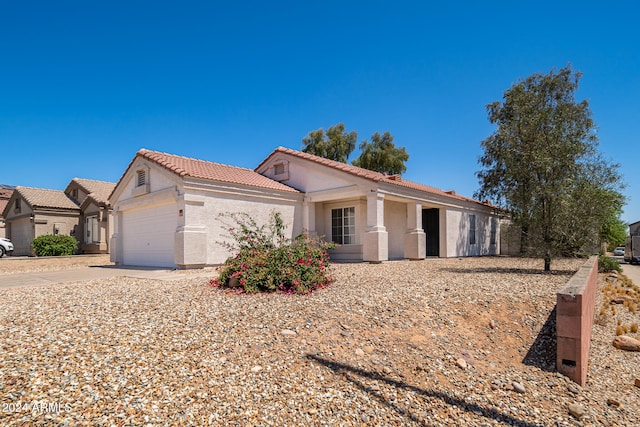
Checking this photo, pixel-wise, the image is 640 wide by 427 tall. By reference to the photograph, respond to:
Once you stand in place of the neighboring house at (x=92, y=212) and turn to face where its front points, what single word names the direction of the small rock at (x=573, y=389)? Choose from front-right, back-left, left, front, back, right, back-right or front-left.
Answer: front-left

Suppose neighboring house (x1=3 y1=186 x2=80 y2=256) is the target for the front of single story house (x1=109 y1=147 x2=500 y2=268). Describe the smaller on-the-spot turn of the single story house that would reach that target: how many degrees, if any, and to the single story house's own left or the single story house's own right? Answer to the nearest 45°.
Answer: approximately 90° to the single story house's own right

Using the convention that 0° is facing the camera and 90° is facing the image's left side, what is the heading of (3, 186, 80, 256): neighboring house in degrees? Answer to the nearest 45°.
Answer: approximately 45°

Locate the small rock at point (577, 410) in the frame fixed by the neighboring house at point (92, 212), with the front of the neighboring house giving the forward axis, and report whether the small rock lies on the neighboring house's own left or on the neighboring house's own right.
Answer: on the neighboring house's own left

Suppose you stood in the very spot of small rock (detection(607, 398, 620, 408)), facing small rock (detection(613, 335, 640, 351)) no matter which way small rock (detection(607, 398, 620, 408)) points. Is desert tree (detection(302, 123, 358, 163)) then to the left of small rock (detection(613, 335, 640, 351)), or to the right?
left

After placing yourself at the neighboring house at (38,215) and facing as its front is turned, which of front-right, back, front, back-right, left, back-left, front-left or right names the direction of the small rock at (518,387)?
front-left

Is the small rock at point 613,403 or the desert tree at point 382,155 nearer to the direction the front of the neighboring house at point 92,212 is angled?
the small rock

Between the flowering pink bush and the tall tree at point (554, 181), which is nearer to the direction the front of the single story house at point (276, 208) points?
the flowering pink bush

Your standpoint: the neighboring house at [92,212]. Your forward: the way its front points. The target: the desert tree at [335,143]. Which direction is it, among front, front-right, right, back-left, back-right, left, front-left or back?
back-left
